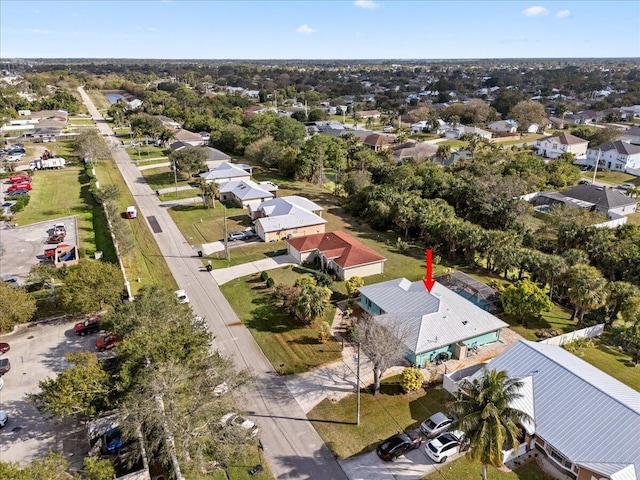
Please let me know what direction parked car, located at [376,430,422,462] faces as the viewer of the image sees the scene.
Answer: facing away from the viewer and to the right of the viewer

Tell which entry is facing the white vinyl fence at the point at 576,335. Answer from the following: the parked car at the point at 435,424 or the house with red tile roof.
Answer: the parked car

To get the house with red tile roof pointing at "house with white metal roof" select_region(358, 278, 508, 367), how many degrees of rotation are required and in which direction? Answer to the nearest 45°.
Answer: approximately 90° to its left

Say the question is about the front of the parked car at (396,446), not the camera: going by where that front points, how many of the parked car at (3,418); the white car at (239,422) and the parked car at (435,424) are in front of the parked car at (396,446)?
1

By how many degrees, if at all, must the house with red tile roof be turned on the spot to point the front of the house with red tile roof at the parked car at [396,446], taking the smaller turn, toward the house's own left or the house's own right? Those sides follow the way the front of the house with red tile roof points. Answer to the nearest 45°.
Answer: approximately 45° to the house's own left

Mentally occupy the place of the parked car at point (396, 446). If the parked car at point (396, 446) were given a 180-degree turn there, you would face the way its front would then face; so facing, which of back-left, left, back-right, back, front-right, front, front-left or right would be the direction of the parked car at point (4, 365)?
front-right

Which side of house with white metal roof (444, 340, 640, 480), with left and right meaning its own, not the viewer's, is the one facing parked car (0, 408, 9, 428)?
front

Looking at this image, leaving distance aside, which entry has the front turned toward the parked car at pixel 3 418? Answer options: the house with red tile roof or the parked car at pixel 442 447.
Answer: the house with red tile roof

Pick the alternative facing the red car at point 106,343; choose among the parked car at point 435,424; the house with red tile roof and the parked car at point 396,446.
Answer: the house with red tile roof

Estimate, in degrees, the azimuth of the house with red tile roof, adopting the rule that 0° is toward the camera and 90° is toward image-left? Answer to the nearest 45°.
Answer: approximately 45°

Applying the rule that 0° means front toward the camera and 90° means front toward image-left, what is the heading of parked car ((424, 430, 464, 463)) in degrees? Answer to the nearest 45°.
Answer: approximately 225°

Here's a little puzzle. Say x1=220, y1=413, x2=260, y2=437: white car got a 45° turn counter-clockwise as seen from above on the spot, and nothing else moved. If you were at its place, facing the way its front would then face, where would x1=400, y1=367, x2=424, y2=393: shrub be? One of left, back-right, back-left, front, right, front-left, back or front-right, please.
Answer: front
